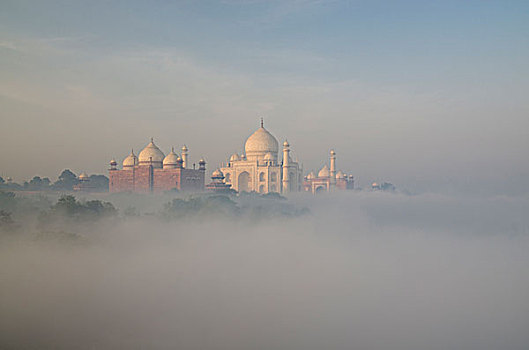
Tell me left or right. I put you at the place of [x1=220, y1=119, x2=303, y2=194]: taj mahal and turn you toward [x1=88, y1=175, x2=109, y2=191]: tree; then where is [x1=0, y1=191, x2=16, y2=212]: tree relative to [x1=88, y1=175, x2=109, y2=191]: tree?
left

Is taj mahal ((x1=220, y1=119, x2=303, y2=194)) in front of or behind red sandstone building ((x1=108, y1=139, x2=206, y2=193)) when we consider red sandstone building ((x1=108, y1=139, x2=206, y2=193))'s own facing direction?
in front

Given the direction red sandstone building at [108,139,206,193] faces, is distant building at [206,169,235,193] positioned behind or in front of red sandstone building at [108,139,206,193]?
in front

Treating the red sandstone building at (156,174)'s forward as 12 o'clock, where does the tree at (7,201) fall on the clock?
The tree is roughly at 7 o'clock from the red sandstone building.

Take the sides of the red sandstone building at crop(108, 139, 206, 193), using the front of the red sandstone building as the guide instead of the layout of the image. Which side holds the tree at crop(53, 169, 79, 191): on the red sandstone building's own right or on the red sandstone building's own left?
on the red sandstone building's own left

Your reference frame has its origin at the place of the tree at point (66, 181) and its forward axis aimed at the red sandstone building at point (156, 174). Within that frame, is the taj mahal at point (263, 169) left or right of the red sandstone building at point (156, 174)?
left

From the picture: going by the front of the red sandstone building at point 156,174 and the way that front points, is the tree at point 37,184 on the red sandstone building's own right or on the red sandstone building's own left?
on the red sandstone building's own left

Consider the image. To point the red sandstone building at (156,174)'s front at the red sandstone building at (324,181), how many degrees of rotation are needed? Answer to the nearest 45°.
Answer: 0° — it already faces it

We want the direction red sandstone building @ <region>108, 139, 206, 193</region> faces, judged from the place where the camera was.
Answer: facing away from the viewer and to the right of the viewer

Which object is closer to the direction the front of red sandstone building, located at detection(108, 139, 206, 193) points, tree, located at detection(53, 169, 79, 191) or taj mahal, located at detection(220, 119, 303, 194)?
the taj mahal
